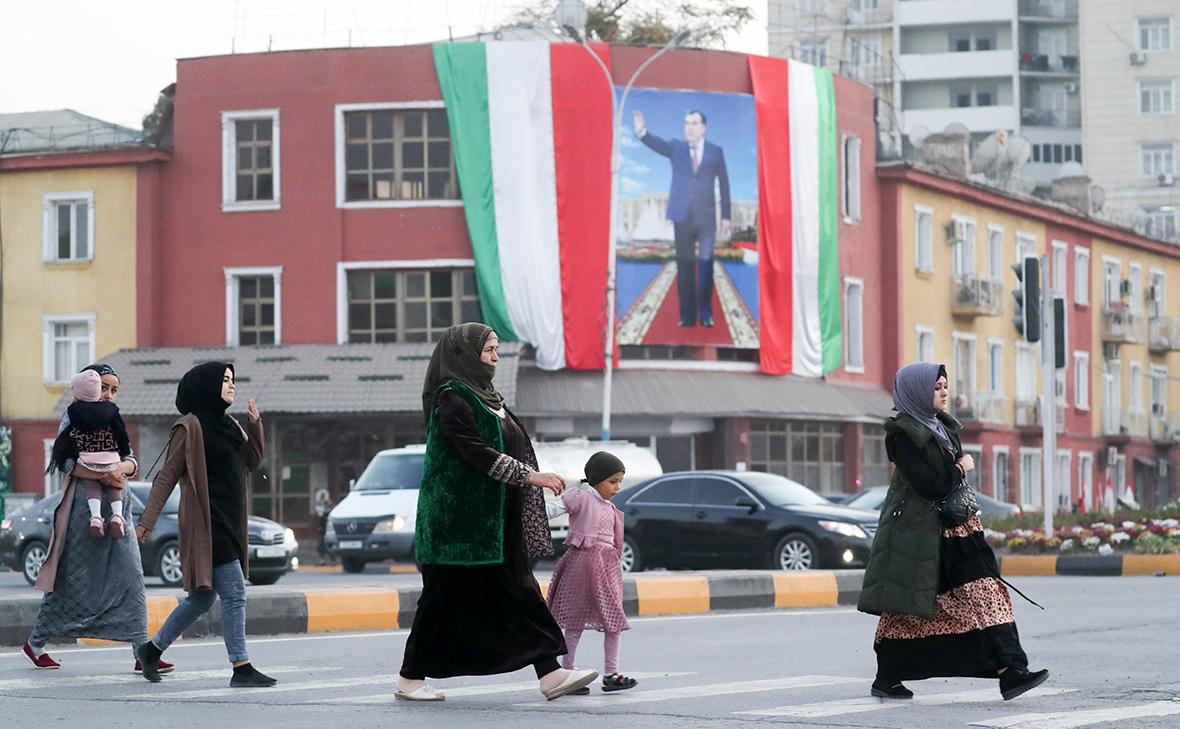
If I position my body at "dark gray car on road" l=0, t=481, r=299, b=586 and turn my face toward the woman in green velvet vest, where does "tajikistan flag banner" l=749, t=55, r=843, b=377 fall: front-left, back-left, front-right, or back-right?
back-left

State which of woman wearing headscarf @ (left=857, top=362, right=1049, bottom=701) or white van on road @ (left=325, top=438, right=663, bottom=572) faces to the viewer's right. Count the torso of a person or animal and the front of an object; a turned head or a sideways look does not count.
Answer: the woman wearing headscarf

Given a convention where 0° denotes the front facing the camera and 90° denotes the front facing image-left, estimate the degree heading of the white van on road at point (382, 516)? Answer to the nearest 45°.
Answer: approximately 45°

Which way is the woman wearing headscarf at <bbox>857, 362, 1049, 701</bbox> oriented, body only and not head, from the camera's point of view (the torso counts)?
to the viewer's right

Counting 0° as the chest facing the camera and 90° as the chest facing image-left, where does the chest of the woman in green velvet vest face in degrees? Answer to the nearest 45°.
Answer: approximately 270°

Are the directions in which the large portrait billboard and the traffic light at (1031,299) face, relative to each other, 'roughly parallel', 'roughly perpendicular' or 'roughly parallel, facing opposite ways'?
roughly perpendicular

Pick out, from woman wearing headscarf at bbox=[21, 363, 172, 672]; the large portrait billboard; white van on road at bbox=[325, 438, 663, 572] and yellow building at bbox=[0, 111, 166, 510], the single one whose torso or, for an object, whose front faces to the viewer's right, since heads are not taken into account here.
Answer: the woman wearing headscarf

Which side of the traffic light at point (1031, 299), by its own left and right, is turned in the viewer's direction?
left

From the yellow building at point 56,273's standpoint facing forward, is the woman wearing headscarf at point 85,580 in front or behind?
in front

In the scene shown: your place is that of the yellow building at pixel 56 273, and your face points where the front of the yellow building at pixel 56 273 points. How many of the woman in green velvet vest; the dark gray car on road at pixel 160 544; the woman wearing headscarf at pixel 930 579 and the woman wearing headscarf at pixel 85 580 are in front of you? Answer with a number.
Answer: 4

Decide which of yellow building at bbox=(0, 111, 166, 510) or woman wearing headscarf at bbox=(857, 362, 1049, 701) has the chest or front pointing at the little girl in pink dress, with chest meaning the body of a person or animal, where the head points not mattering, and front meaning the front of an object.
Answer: the yellow building
